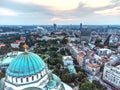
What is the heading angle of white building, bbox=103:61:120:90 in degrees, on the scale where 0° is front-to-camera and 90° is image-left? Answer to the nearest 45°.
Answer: approximately 45°
